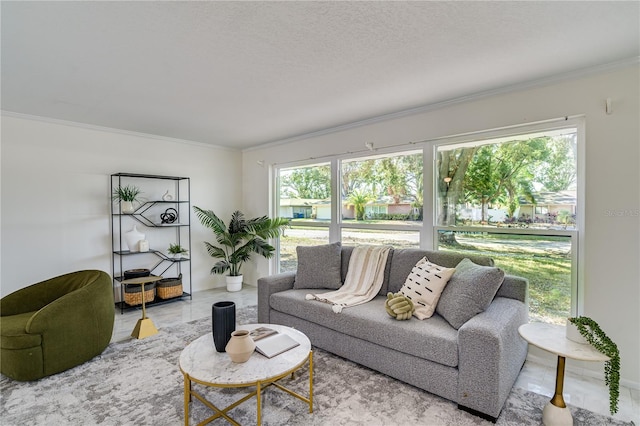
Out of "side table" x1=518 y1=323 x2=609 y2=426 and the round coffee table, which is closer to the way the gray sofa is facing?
the round coffee table

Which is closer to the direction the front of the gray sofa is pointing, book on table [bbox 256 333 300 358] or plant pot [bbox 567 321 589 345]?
the book on table

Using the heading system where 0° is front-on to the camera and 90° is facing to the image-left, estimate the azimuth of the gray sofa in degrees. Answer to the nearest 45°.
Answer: approximately 45°

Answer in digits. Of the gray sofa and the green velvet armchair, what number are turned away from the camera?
0

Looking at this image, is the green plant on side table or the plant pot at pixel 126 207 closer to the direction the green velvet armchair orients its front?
the green plant on side table

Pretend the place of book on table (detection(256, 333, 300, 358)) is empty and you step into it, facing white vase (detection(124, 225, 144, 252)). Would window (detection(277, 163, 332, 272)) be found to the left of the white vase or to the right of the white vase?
right

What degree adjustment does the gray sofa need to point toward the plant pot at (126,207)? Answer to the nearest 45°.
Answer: approximately 45° to its right
